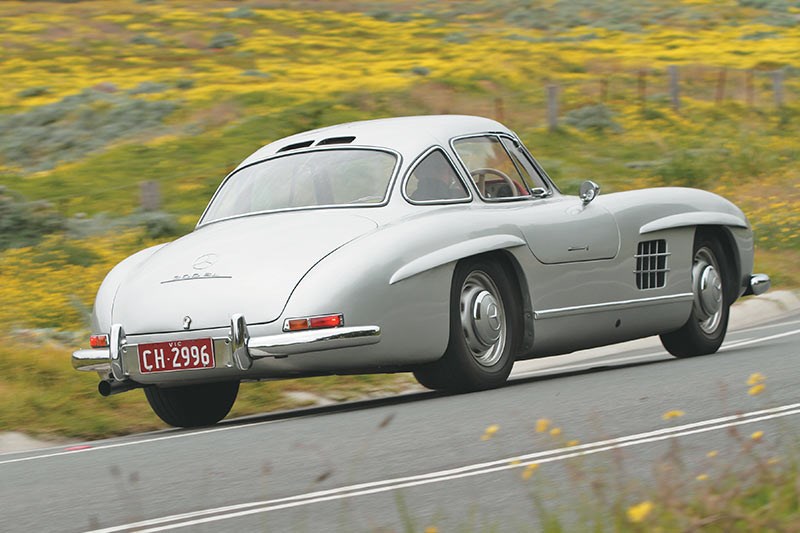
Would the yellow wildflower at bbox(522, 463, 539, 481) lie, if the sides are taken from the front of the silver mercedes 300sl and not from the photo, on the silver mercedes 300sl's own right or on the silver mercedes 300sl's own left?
on the silver mercedes 300sl's own right

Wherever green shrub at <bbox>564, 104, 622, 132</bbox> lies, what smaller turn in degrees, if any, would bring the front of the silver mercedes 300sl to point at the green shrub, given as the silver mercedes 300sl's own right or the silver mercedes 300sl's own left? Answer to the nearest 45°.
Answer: approximately 45° to the silver mercedes 300sl's own left

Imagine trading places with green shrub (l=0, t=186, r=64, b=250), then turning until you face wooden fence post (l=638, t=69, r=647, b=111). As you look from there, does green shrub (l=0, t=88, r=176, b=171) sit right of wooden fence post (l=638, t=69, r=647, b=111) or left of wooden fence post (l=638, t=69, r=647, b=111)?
left

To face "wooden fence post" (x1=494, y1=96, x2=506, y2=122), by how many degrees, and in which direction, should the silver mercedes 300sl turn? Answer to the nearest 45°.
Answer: approximately 45° to its left

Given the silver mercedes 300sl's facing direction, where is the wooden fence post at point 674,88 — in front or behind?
in front

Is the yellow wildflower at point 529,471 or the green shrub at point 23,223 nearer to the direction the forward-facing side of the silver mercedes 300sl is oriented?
the green shrub

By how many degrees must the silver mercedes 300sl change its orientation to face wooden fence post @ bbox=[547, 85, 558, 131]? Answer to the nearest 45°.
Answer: approximately 45° to its left

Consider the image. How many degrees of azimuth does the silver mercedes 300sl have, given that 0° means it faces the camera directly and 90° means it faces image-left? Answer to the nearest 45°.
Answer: approximately 225°

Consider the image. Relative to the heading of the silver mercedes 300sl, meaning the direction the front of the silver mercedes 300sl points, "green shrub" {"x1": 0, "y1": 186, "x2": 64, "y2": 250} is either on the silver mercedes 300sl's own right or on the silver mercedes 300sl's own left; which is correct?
on the silver mercedes 300sl's own left

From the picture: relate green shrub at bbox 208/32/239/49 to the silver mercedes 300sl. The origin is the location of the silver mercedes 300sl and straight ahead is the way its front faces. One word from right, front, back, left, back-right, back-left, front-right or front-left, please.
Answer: front-left
